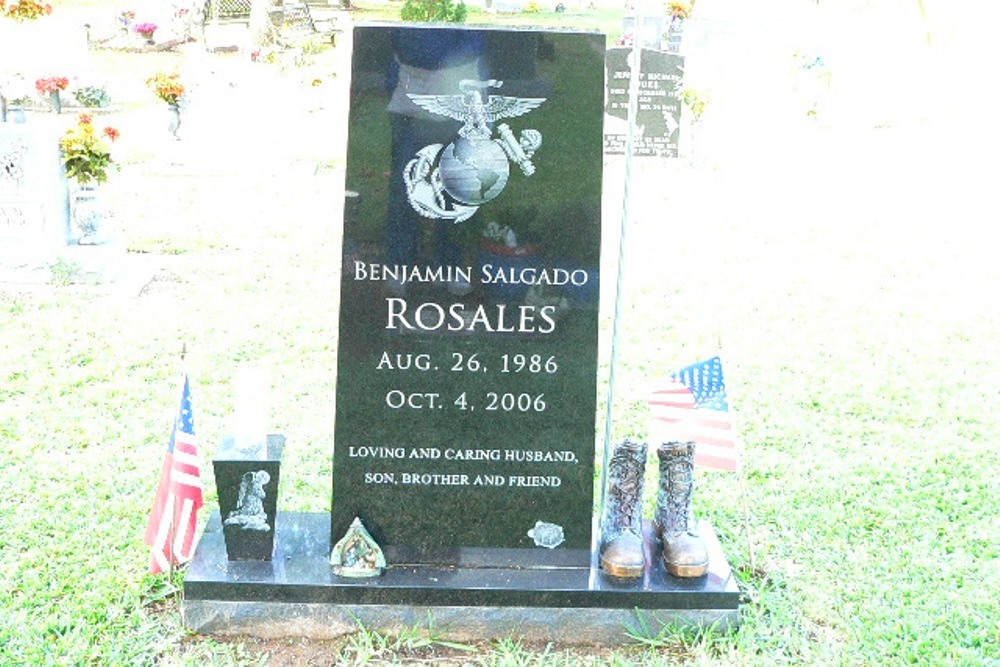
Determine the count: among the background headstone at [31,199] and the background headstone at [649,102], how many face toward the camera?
2

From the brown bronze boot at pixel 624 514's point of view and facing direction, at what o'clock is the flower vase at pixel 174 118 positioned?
The flower vase is roughly at 5 o'clock from the brown bronze boot.

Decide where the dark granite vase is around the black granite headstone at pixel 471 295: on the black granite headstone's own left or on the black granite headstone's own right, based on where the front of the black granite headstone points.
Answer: on the black granite headstone's own right

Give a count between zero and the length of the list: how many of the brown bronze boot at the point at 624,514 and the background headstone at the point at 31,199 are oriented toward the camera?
2

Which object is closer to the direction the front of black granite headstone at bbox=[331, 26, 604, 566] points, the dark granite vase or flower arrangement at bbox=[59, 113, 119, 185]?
the dark granite vase

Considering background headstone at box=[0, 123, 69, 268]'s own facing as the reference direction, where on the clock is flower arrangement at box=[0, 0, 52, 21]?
The flower arrangement is roughly at 6 o'clock from the background headstone.
